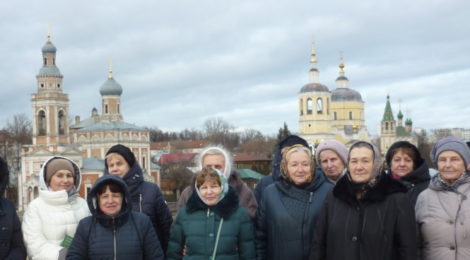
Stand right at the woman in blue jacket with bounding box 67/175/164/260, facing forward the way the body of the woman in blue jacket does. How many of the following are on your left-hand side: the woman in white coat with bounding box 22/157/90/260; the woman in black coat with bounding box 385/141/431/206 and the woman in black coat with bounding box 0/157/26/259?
1

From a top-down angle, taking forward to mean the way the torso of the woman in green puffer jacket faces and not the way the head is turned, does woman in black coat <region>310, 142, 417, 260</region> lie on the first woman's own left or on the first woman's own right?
on the first woman's own left

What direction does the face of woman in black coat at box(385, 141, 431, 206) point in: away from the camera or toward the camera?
toward the camera

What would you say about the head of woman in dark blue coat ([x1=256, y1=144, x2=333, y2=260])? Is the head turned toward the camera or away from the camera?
toward the camera

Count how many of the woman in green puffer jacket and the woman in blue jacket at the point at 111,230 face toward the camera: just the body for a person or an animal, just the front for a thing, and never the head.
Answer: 2

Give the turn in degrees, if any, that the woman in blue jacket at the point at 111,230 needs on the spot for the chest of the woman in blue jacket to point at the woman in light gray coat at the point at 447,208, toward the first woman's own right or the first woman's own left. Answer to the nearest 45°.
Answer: approximately 90° to the first woman's own left

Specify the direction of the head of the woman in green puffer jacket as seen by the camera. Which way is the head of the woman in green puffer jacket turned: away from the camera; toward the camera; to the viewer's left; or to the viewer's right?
toward the camera

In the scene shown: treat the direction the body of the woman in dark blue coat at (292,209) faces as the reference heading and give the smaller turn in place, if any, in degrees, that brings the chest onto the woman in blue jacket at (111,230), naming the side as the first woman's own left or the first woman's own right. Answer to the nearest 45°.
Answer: approximately 90° to the first woman's own right

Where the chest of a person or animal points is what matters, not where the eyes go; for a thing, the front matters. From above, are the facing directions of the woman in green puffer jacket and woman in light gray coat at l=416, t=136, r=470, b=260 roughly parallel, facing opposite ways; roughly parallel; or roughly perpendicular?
roughly parallel

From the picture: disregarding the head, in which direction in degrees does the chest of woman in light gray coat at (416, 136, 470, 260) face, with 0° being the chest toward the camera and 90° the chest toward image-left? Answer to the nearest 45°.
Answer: approximately 0°

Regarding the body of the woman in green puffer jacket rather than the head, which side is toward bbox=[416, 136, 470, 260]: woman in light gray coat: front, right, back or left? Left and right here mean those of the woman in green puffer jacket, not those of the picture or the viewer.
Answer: left

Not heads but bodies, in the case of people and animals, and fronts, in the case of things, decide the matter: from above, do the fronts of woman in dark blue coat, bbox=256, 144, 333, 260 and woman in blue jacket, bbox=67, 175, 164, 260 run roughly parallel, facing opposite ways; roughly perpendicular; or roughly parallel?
roughly parallel

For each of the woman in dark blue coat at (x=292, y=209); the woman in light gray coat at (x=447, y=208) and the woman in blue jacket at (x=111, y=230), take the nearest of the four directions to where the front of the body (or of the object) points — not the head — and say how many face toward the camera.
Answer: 3

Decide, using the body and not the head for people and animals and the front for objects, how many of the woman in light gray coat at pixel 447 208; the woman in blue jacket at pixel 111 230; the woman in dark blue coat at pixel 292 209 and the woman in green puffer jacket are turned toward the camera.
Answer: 4

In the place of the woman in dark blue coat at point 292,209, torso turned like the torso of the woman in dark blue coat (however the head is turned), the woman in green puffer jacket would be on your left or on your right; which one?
on your right

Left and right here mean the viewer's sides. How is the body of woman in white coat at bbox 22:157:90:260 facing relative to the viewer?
facing the viewer and to the right of the viewer

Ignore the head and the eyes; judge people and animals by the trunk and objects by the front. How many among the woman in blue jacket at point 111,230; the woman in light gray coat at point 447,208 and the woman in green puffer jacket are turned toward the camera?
3

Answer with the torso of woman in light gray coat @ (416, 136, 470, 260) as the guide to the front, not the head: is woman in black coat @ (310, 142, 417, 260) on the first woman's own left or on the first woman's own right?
on the first woman's own right

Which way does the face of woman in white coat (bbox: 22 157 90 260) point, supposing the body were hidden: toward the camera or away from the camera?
toward the camera
